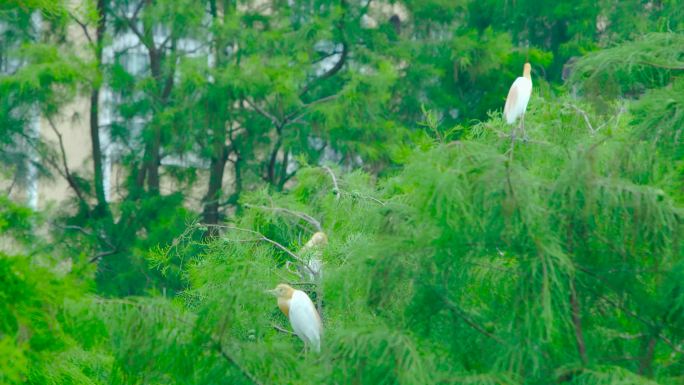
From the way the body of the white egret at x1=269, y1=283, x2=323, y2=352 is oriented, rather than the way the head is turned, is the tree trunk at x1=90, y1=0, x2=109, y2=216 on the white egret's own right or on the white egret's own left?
on the white egret's own right

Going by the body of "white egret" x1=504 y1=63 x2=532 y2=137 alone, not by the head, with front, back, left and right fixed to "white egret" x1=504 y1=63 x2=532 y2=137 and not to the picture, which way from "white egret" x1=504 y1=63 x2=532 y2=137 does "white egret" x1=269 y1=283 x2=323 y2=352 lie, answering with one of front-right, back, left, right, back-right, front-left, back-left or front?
back

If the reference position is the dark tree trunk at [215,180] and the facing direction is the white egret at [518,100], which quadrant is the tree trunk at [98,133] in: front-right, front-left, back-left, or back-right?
back-right

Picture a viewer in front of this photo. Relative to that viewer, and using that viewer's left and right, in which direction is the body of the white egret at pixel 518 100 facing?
facing away from the viewer and to the right of the viewer

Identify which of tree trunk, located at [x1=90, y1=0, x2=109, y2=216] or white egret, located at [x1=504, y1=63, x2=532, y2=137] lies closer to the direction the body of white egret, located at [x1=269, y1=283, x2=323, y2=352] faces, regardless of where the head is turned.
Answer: the tree trunk

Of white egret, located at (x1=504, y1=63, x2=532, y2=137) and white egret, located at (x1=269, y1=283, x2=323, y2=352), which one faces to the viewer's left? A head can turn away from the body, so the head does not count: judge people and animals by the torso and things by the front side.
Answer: white egret, located at (x1=269, y1=283, x2=323, y2=352)

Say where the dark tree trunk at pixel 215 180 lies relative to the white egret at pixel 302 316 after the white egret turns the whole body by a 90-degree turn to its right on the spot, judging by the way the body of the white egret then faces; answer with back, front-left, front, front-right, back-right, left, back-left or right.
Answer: front

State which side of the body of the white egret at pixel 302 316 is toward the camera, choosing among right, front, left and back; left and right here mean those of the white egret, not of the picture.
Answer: left

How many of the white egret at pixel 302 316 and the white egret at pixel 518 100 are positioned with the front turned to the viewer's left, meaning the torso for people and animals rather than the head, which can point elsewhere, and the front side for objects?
1
